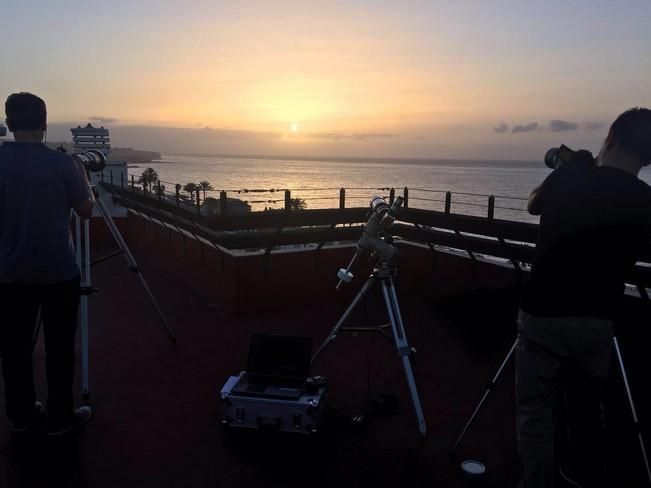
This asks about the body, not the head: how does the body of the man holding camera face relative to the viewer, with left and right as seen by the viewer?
facing away from the viewer

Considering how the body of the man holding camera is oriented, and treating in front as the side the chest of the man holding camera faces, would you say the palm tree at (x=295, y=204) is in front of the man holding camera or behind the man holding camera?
in front

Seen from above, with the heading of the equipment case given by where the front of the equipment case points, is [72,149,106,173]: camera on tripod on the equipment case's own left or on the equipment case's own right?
on the equipment case's own right

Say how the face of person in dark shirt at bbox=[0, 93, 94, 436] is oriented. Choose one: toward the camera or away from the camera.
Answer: away from the camera

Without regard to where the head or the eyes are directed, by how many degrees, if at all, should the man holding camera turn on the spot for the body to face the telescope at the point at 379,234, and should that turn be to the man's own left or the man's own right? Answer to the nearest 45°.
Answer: approximately 45° to the man's own left

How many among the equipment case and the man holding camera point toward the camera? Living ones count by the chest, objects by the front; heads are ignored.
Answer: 1

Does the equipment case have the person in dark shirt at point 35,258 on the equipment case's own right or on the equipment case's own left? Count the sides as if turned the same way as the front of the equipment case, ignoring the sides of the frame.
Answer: on the equipment case's own right
